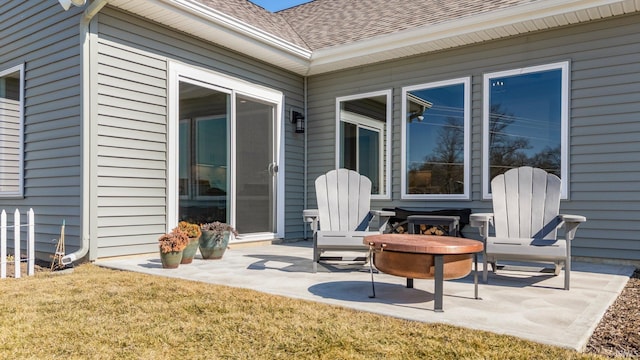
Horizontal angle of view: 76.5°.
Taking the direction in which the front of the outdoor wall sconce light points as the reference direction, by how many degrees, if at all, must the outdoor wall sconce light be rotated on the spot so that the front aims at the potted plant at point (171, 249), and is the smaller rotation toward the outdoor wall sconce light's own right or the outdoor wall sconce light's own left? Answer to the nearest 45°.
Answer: approximately 90° to the outdoor wall sconce light's own right

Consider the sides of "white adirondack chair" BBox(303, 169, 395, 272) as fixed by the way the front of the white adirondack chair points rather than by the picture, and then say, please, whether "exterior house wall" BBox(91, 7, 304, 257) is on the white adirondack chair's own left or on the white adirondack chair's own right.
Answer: on the white adirondack chair's own right

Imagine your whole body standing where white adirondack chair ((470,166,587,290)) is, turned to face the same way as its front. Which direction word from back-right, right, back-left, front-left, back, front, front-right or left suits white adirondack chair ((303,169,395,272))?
right

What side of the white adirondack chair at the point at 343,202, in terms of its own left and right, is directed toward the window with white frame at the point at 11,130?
right

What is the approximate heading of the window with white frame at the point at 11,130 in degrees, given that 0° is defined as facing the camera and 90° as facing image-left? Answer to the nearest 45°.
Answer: approximately 45°

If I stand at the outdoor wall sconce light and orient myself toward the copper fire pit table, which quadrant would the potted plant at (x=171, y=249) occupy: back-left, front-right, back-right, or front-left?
front-right

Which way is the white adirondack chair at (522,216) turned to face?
toward the camera

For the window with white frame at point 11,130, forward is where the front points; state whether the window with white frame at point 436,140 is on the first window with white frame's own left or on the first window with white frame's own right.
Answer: on the first window with white frame's own left

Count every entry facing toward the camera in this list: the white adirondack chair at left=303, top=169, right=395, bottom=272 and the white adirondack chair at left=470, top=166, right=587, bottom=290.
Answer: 2

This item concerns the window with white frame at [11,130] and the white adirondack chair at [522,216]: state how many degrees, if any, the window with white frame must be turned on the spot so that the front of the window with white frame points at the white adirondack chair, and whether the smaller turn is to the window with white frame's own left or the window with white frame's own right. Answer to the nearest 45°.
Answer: approximately 90° to the window with white frame's own left

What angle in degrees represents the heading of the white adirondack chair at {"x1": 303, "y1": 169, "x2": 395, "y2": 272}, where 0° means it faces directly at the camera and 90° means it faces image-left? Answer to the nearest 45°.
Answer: approximately 0°

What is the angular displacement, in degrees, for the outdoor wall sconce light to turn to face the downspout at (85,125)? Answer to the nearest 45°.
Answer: approximately 90° to its right

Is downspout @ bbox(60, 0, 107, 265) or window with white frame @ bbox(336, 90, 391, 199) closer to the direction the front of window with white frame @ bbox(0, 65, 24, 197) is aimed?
the downspout

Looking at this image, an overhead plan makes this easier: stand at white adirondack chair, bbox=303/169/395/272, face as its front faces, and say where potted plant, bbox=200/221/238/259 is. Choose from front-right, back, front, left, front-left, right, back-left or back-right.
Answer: right

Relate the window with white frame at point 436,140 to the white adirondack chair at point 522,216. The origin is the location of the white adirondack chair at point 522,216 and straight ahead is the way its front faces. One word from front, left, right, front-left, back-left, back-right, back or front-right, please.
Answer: back-right
